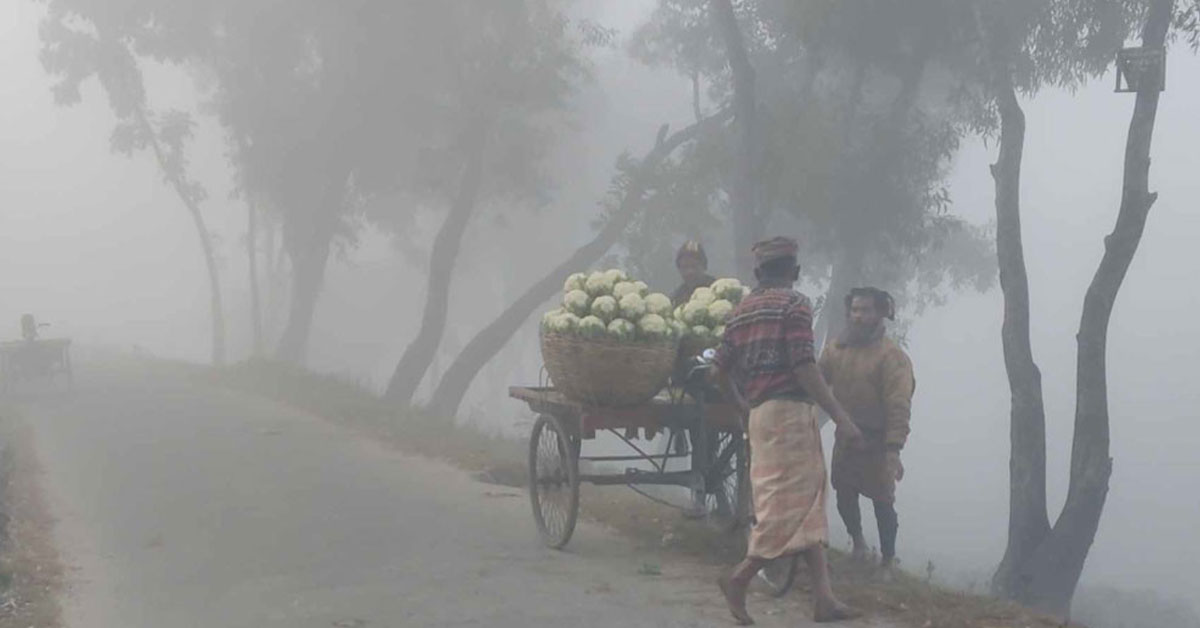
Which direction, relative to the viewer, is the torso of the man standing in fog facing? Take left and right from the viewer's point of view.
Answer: facing the viewer and to the left of the viewer

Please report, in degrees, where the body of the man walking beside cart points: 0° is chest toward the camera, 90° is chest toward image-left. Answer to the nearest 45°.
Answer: approximately 225°

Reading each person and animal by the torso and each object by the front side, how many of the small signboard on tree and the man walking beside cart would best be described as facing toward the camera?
1

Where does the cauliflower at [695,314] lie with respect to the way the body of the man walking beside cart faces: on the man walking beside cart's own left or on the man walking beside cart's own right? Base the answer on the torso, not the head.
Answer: on the man walking beside cart's own left

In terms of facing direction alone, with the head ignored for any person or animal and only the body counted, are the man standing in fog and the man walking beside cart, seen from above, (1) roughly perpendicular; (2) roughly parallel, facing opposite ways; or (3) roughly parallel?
roughly parallel, facing opposite ways

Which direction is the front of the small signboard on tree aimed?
toward the camera

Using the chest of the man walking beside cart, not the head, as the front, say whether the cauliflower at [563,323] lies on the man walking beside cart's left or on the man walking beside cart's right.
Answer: on the man walking beside cart's left

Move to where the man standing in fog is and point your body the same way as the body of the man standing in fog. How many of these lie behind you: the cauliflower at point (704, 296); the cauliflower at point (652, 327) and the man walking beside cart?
0

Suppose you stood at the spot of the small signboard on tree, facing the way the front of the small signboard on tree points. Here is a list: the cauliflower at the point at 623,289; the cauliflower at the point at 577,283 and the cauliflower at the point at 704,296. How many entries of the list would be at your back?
0

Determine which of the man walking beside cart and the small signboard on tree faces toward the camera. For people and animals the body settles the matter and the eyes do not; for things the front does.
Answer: the small signboard on tree

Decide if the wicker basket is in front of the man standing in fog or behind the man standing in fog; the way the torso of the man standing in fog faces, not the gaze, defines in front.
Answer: in front

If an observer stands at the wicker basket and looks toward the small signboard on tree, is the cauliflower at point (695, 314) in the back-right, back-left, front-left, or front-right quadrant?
front-left
